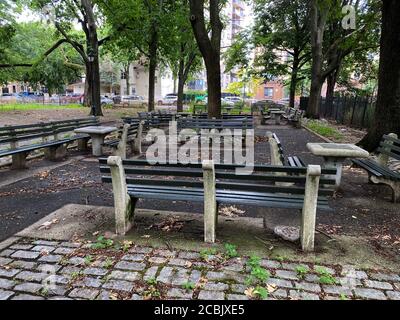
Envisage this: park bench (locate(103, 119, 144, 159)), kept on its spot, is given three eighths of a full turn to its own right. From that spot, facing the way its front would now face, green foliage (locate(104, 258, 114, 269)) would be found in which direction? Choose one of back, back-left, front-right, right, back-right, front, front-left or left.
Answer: right

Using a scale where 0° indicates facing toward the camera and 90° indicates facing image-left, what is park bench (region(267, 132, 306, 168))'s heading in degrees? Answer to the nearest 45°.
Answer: approximately 270°

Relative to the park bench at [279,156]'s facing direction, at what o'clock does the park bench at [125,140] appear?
the park bench at [125,140] is roughly at 7 o'clock from the park bench at [279,156].

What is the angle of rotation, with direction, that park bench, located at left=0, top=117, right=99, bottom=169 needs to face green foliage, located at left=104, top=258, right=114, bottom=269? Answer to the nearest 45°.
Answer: approximately 45° to its right

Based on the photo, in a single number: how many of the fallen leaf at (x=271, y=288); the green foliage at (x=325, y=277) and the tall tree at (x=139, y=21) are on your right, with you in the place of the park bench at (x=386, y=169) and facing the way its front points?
1

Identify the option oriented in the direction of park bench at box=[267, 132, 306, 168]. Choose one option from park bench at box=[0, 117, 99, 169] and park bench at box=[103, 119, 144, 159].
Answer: park bench at box=[0, 117, 99, 169]

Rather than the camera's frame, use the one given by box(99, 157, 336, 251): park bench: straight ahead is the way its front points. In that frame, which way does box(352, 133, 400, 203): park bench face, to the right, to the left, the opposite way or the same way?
to the left

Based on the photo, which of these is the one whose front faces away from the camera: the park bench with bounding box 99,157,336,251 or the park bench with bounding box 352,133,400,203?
the park bench with bounding box 99,157,336,251

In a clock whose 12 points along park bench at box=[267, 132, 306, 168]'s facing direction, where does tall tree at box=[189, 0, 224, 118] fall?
The tall tree is roughly at 8 o'clock from the park bench.

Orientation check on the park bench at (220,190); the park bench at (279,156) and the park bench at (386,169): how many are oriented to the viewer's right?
1

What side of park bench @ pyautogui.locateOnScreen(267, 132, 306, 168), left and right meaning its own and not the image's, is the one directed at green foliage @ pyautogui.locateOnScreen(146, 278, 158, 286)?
right

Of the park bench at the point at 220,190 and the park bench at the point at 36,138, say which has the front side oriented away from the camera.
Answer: the park bench at the point at 220,190

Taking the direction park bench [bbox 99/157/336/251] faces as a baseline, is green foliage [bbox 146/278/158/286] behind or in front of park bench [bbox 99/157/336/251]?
behind

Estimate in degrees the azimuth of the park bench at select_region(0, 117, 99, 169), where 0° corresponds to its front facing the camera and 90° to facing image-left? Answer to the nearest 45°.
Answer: approximately 315°

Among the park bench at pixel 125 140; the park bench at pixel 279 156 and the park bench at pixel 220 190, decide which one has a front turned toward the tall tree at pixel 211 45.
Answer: the park bench at pixel 220 190

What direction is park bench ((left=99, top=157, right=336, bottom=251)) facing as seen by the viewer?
away from the camera

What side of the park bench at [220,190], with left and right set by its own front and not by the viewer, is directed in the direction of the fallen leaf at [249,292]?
back

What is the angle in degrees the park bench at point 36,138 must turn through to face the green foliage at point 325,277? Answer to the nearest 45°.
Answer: approximately 45° to its right

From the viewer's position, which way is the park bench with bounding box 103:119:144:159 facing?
facing away from the viewer and to the left of the viewer
